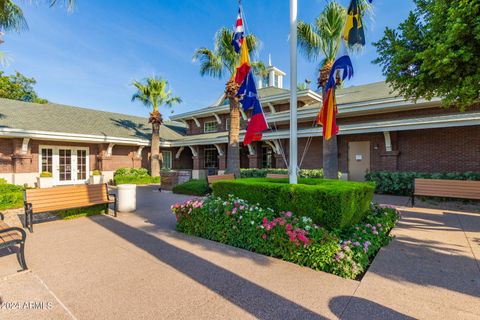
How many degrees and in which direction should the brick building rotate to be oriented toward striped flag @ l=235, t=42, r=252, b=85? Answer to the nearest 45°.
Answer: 0° — it already faces it

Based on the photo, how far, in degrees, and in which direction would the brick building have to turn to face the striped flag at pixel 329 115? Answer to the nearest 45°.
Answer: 0° — it already faces it

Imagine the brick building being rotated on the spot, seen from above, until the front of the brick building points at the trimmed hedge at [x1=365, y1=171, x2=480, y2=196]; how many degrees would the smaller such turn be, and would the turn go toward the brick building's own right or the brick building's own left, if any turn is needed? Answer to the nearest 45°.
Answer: approximately 45° to the brick building's own left

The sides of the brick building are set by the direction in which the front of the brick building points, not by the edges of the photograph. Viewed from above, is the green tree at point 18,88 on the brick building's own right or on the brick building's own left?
on the brick building's own right

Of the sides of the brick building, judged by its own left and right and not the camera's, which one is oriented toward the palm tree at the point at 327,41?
front

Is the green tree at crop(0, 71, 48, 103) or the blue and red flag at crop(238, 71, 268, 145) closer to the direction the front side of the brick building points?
the blue and red flag

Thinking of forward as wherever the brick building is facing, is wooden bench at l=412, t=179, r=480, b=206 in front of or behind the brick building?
in front

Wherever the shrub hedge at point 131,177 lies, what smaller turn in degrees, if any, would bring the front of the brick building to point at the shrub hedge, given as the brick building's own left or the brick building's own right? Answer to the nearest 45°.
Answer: approximately 90° to the brick building's own right

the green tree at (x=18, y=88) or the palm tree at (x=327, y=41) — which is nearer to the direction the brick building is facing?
the palm tree

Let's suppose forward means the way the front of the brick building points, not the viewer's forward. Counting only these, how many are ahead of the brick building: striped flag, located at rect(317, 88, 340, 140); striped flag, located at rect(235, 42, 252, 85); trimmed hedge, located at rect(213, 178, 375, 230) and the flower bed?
4

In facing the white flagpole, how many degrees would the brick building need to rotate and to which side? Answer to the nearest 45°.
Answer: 0° — it already faces it

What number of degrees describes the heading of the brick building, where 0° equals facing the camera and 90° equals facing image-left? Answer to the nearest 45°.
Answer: approximately 0°
